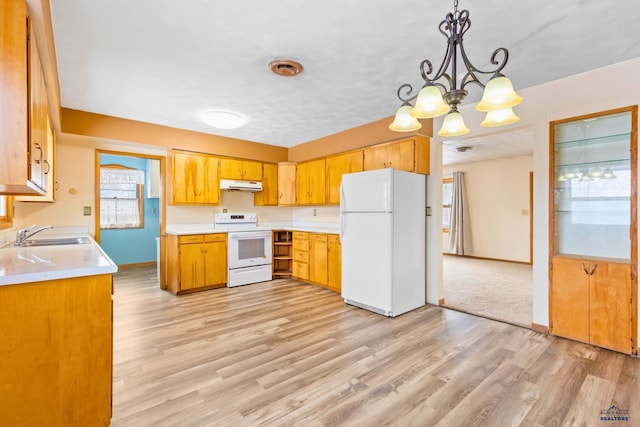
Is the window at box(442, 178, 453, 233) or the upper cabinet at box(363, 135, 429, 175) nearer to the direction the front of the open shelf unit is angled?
the upper cabinet

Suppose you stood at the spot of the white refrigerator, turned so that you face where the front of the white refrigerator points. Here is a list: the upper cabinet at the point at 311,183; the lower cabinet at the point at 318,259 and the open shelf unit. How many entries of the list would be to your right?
3

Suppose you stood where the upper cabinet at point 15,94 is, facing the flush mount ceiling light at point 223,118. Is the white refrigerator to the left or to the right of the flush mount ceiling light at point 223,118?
right

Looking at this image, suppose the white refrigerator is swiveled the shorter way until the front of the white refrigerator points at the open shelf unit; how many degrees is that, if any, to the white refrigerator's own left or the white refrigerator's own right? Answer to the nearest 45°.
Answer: approximately 90° to the white refrigerator's own right

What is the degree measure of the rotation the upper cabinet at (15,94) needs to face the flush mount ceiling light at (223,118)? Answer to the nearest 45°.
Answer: approximately 45° to its left

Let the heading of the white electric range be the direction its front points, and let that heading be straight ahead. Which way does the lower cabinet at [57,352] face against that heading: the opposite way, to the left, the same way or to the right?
to the left

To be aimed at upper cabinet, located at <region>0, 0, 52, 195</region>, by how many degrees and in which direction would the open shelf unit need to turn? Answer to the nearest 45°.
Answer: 0° — it already faces it
